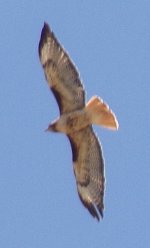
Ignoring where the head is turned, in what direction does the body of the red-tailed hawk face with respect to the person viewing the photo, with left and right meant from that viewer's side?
facing to the left of the viewer
